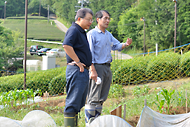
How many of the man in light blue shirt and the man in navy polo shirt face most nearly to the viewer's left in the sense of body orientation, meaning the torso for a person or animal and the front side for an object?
0

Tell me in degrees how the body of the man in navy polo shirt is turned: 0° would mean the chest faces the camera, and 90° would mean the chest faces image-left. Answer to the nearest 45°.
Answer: approximately 270°

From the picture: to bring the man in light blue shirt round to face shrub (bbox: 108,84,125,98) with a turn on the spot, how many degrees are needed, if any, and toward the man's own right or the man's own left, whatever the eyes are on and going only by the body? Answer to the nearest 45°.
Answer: approximately 135° to the man's own left

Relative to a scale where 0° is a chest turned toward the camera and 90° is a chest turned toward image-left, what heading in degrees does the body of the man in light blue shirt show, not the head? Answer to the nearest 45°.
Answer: approximately 315°

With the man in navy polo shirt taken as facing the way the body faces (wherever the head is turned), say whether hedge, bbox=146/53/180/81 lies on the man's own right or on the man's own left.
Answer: on the man's own left

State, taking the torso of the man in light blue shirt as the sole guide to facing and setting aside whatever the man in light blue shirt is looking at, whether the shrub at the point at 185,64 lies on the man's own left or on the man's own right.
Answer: on the man's own left

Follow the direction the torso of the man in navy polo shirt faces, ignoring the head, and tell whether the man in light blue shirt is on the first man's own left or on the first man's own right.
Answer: on the first man's own left
